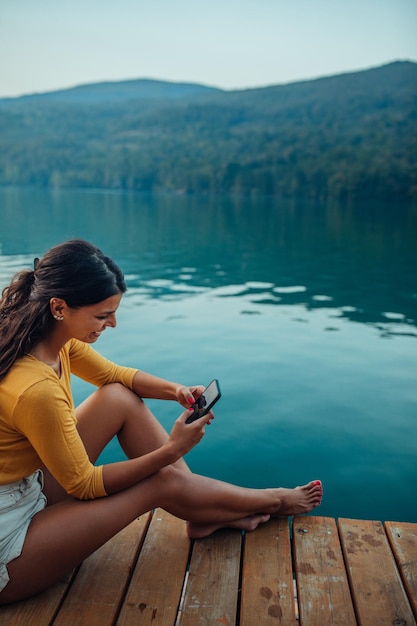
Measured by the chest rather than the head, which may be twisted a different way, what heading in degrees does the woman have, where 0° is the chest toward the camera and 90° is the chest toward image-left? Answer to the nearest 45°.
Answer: approximately 270°
